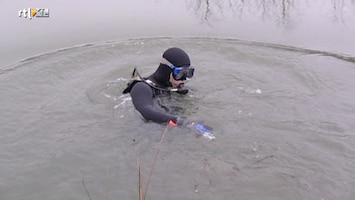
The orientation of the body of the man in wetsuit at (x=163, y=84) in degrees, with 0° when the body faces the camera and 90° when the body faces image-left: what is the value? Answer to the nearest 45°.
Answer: approximately 270°
